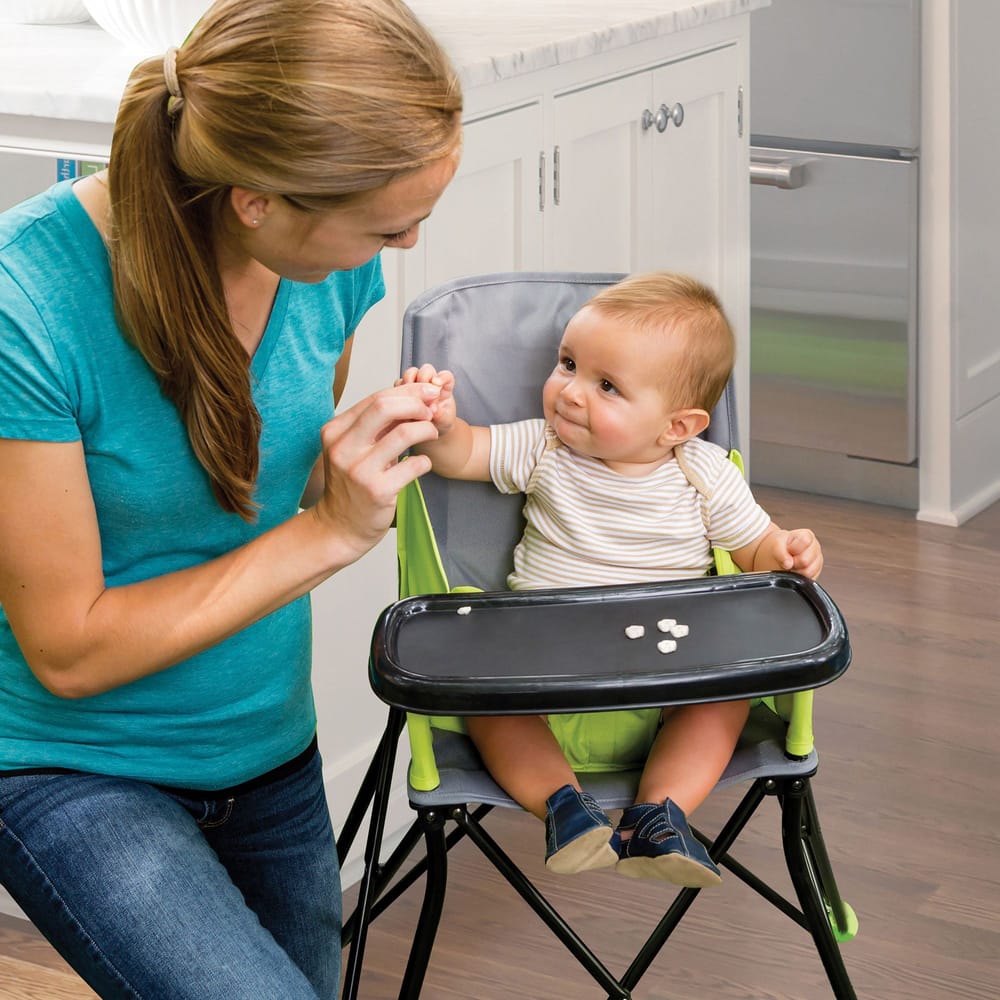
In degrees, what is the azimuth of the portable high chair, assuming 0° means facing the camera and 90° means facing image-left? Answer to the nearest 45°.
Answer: approximately 0°

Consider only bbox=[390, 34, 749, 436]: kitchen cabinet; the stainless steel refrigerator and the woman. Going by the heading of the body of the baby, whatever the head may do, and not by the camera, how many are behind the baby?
2

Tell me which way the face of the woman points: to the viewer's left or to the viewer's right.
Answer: to the viewer's right

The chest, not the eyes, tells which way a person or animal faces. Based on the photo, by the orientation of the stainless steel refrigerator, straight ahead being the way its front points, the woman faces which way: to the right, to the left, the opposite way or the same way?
to the left

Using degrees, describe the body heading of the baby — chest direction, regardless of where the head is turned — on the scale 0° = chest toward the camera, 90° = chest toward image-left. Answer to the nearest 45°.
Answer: approximately 0°

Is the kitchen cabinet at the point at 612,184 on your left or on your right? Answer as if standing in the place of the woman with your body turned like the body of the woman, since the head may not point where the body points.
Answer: on your left

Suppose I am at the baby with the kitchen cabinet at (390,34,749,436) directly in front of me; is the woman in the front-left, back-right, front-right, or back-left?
back-left

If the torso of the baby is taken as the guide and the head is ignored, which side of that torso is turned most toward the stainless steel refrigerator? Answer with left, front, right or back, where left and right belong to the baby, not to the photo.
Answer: back
